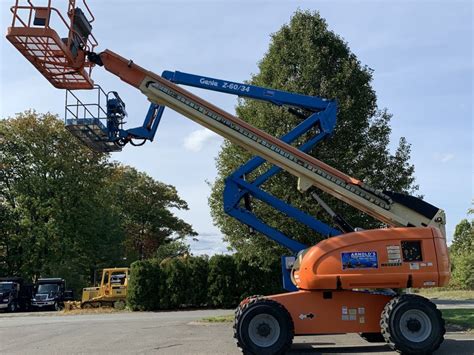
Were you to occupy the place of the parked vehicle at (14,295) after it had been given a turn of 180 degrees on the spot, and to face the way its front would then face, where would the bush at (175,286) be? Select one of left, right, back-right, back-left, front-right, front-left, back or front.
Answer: right

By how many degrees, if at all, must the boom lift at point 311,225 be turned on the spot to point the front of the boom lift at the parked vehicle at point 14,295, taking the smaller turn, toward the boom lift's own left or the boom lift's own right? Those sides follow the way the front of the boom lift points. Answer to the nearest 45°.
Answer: approximately 45° to the boom lift's own right

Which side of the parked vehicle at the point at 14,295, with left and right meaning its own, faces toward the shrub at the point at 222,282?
left

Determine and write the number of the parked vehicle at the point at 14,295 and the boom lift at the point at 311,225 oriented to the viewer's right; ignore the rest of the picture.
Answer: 0

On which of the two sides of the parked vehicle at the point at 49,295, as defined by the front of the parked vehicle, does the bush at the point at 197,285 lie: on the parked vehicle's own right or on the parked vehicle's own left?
on the parked vehicle's own left

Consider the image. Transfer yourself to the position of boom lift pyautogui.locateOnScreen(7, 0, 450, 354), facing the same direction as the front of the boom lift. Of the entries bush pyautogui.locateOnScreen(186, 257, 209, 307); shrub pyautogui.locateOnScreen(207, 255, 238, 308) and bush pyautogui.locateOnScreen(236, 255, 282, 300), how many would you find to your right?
3

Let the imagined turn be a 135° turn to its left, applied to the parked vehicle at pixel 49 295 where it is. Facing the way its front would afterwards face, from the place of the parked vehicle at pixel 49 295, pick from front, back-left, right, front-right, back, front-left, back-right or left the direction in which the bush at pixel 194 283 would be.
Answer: front-right

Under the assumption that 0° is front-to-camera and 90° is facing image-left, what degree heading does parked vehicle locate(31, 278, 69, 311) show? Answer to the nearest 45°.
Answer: approximately 45°

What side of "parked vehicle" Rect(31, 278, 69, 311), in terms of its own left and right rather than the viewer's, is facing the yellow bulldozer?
left

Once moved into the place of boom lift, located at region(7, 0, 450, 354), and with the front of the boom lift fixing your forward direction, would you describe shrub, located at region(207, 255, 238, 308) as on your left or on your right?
on your right

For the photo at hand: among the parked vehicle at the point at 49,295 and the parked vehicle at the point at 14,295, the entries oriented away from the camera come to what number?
0

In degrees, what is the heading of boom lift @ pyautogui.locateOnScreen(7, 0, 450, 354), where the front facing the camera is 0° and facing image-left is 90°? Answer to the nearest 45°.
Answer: approximately 90°

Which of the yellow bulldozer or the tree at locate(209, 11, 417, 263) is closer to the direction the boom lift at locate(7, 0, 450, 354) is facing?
the yellow bulldozer
